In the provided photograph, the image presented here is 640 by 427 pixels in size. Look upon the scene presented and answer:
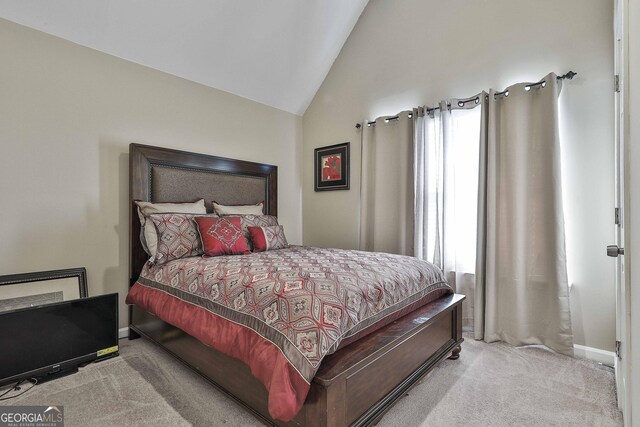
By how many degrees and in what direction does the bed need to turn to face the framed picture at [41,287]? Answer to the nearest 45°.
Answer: approximately 135° to its right

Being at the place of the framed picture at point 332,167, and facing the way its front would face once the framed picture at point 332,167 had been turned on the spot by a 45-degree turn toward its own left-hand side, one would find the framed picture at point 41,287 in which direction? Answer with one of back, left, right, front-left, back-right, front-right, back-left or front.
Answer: front-right

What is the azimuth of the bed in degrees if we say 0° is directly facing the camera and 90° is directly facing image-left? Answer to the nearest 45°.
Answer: approximately 315°

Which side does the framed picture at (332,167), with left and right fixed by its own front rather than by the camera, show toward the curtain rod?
left

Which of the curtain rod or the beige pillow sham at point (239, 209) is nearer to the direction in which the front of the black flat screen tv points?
the curtain rod

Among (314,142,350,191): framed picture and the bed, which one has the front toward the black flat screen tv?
the framed picture

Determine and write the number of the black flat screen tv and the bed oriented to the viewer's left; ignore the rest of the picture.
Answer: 0

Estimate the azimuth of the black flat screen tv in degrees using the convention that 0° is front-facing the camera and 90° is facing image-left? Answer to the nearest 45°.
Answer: approximately 315°

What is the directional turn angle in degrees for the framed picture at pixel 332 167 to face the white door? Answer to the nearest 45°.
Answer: approximately 90° to its left

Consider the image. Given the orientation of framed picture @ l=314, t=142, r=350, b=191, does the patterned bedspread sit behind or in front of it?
in front

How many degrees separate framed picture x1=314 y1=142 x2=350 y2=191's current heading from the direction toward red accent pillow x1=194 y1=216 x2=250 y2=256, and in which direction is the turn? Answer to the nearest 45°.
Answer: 0° — it already faces it

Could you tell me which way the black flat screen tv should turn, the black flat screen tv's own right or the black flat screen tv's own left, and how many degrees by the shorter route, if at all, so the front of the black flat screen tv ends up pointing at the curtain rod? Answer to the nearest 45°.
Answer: approximately 90° to the black flat screen tv's own left
